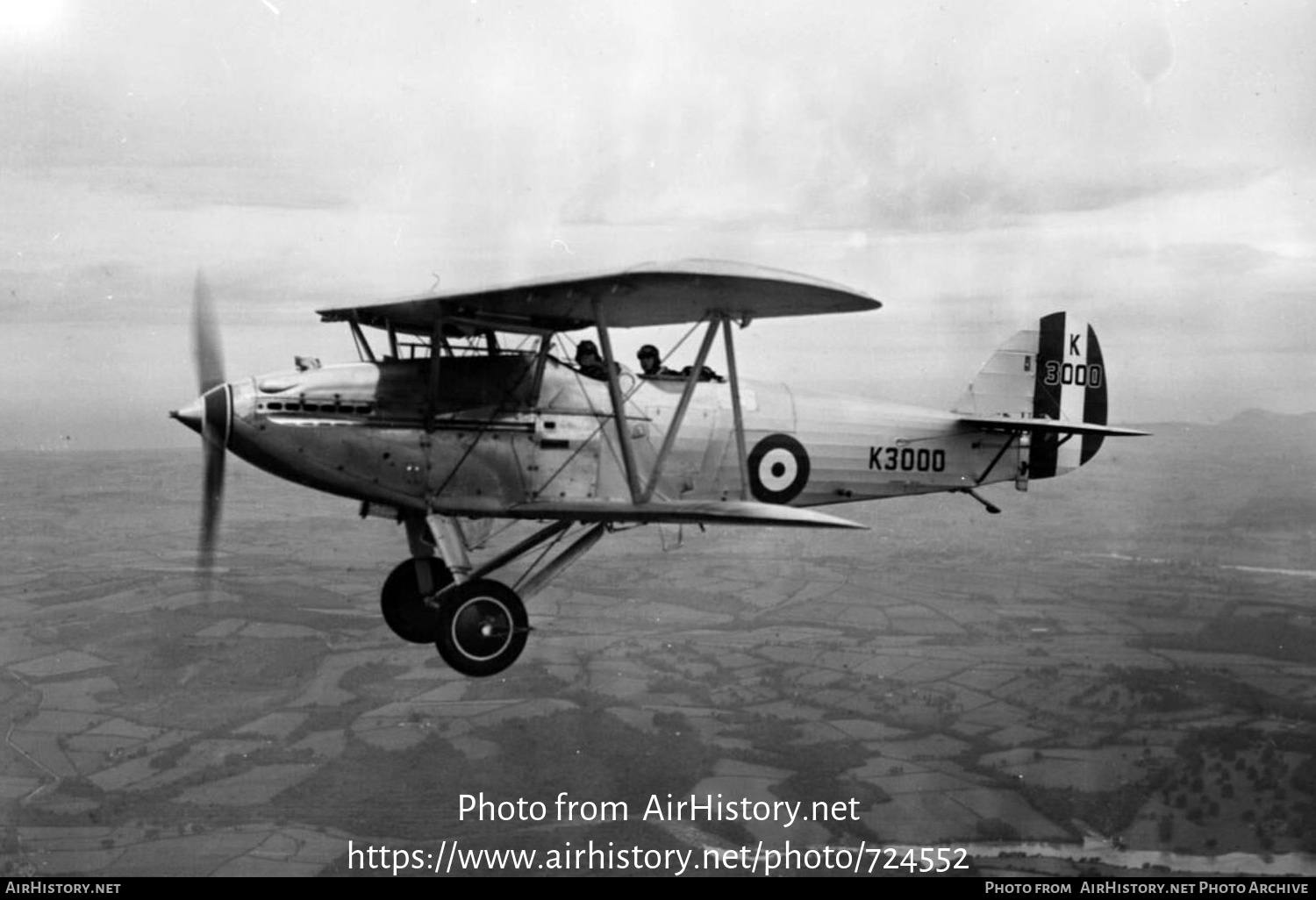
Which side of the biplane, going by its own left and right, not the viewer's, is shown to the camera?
left
